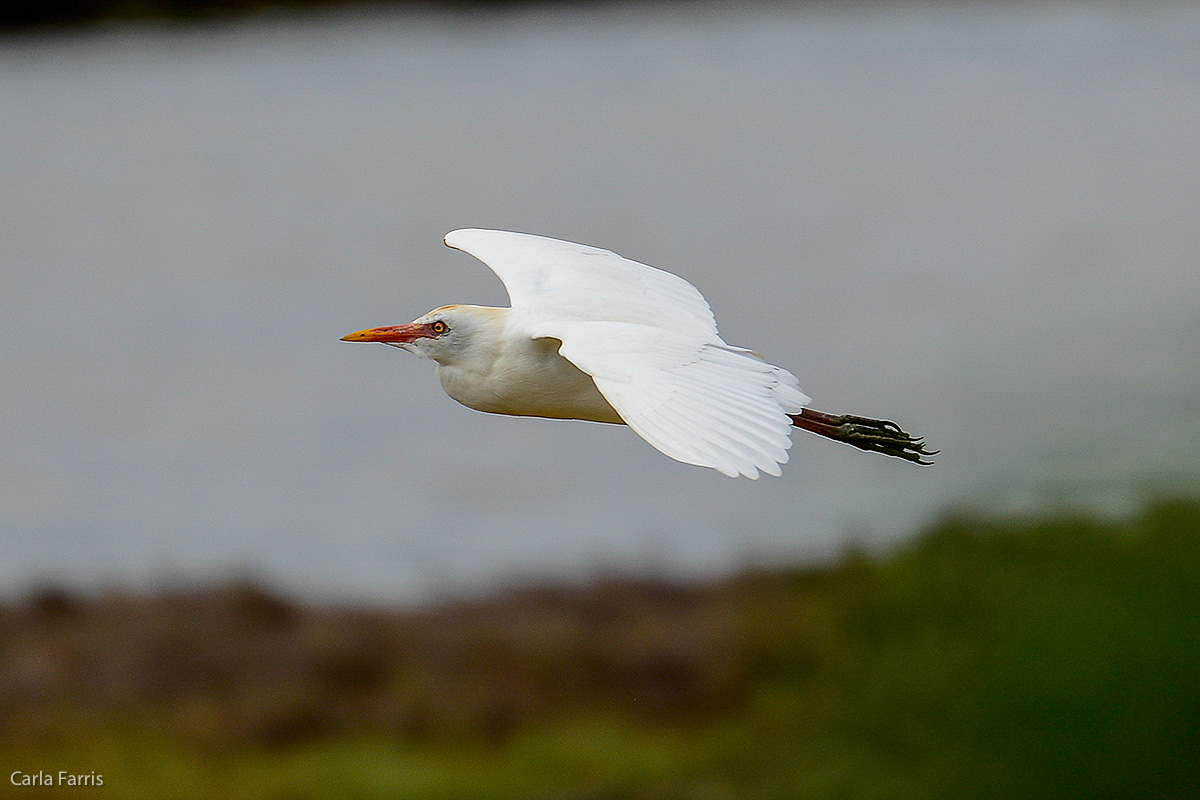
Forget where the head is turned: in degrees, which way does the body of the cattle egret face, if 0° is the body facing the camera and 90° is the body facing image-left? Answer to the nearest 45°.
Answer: approximately 90°
